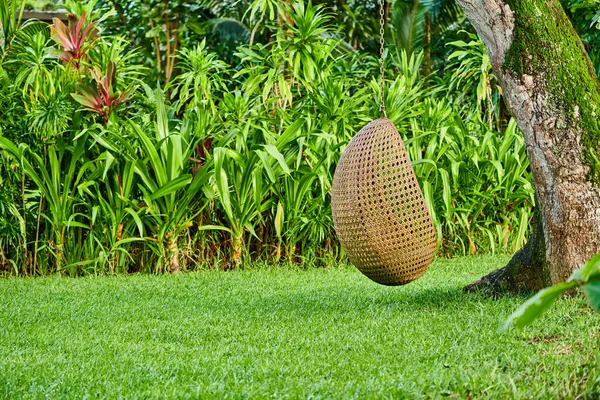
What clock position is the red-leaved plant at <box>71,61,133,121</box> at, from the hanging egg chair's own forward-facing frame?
The red-leaved plant is roughly at 9 o'clock from the hanging egg chair.

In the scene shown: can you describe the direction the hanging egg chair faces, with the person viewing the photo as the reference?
facing away from the viewer and to the right of the viewer

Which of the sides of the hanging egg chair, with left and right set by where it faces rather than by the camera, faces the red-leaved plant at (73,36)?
left
